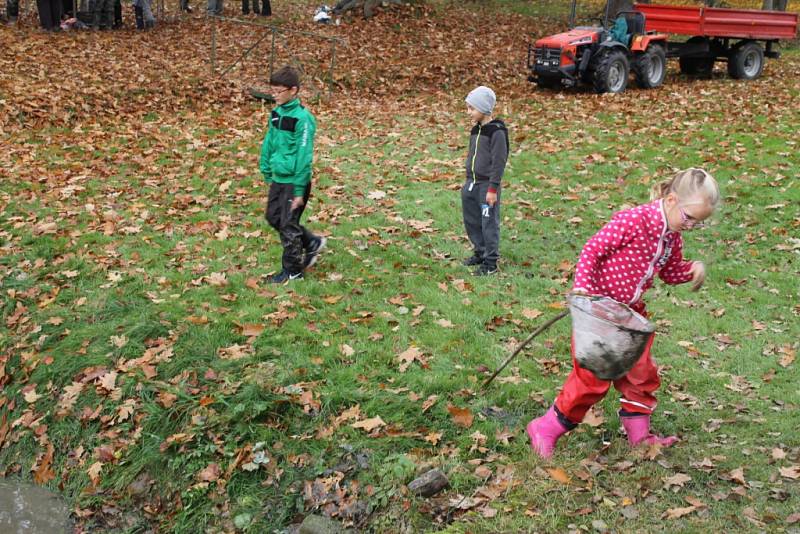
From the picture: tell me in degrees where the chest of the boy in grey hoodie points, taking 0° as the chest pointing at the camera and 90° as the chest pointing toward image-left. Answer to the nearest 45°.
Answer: approximately 45°

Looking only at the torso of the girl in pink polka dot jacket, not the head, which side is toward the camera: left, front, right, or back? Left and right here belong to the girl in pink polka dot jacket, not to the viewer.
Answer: right

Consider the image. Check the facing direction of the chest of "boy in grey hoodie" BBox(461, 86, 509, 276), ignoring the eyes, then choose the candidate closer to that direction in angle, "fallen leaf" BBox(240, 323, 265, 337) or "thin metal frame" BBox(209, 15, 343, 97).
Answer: the fallen leaf

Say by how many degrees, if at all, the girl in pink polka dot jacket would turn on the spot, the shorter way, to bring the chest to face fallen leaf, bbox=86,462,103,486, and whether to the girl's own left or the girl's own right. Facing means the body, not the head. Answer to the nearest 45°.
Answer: approximately 180°

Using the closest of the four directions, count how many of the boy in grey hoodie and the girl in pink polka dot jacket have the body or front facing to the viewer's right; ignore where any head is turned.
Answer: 1

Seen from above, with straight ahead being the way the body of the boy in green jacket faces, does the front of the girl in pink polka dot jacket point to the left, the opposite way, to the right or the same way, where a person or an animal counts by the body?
to the left

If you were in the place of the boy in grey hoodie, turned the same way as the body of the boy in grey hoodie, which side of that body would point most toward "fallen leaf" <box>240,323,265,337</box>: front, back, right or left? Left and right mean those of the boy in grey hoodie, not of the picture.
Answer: front

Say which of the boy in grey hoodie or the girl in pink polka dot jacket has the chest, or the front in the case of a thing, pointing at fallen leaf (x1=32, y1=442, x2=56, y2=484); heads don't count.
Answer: the boy in grey hoodie

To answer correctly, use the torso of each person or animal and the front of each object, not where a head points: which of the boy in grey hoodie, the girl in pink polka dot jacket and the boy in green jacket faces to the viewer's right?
the girl in pink polka dot jacket

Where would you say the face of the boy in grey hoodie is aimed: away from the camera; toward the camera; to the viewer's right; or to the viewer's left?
to the viewer's left
